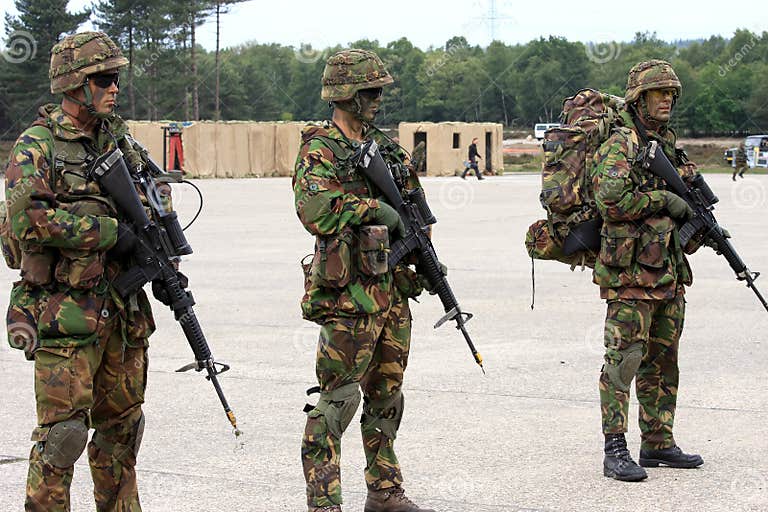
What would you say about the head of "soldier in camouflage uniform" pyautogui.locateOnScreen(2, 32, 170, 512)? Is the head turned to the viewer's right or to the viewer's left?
to the viewer's right

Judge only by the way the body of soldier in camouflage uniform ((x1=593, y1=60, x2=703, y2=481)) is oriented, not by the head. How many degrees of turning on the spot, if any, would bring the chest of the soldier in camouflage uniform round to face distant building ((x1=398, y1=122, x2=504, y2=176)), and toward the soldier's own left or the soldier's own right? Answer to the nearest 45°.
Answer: approximately 135° to the soldier's own left

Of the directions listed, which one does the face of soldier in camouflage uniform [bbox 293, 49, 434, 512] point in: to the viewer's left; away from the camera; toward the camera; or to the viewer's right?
to the viewer's right

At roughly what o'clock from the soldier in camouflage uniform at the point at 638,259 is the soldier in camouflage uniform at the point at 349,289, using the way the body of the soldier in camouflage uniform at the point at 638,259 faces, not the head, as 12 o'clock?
the soldier in camouflage uniform at the point at 349,289 is roughly at 3 o'clock from the soldier in camouflage uniform at the point at 638,259.

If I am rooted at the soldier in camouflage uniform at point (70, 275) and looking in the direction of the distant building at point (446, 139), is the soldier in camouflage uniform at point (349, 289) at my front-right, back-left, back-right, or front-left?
front-right

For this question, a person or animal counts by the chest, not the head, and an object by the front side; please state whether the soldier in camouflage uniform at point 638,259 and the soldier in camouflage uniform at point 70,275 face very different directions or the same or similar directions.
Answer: same or similar directions

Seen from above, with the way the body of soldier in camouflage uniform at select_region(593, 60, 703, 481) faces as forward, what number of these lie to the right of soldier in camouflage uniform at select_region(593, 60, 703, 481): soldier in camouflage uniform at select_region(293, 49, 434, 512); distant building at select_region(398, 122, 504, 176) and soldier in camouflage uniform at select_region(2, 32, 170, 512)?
2

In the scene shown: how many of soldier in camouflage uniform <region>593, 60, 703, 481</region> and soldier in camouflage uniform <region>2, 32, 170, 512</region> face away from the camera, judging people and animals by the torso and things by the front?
0

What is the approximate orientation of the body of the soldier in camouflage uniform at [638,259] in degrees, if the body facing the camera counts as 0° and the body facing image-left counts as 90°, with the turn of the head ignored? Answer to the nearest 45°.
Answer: approximately 315°

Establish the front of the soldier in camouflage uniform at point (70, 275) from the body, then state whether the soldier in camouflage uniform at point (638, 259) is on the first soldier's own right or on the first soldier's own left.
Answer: on the first soldier's own left

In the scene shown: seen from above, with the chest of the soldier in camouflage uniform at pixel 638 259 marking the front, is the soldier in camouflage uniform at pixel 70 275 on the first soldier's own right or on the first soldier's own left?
on the first soldier's own right

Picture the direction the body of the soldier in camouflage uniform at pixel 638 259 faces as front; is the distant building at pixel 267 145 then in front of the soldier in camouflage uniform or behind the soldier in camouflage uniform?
behind

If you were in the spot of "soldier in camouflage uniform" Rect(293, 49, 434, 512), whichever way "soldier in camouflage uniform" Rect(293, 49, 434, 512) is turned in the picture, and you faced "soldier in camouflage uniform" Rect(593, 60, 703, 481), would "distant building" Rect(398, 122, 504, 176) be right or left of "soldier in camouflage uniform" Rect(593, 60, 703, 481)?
left

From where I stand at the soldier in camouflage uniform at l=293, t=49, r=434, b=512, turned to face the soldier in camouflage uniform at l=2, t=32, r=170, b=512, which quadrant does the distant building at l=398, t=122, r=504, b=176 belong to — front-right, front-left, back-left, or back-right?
back-right

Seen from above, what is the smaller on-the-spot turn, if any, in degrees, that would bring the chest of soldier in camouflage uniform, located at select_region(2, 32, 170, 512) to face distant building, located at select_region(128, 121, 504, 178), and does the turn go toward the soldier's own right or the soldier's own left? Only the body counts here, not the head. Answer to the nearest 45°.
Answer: approximately 135° to the soldier's own left
